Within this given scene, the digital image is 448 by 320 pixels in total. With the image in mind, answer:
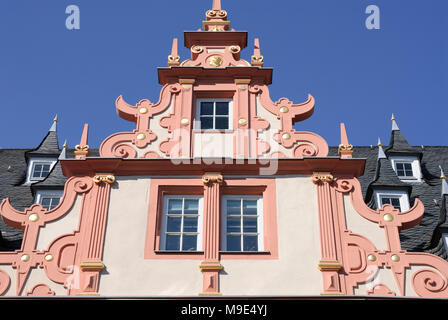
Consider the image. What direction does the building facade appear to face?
toward the camera
